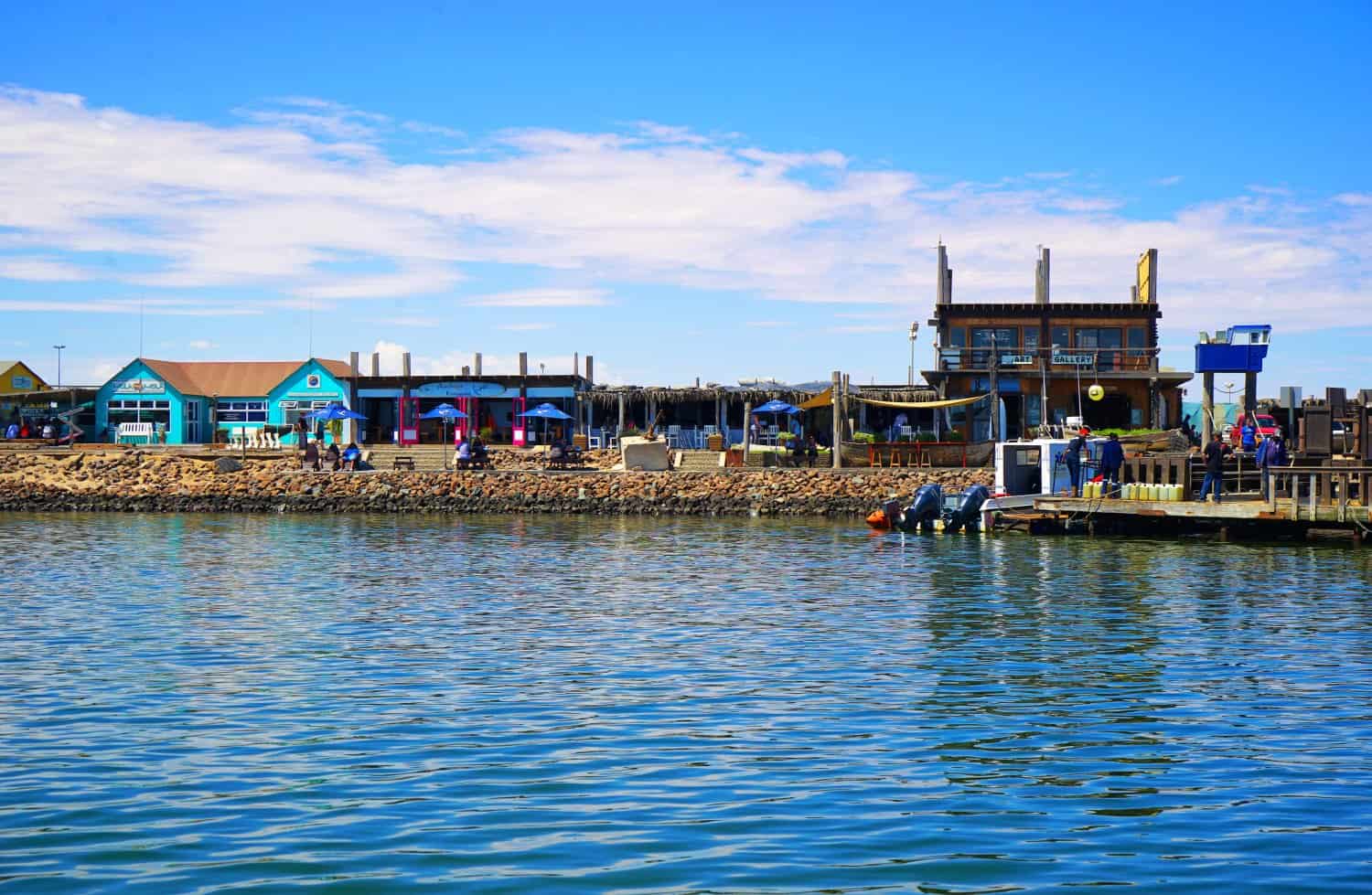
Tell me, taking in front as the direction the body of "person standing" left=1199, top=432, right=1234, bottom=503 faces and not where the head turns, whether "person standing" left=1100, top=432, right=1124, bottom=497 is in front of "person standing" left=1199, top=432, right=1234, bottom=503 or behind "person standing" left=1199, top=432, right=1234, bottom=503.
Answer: in front

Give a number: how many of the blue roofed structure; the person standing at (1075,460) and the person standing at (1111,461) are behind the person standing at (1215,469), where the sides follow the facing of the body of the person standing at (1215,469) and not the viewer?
0

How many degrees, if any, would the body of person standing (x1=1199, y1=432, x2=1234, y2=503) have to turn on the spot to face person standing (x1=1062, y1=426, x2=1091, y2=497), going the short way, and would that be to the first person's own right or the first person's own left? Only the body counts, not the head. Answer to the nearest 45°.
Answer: approximately 45° to the first person's own left

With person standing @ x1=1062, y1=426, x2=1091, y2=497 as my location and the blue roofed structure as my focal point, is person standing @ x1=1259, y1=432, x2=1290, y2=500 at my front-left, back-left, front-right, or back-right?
front-right
